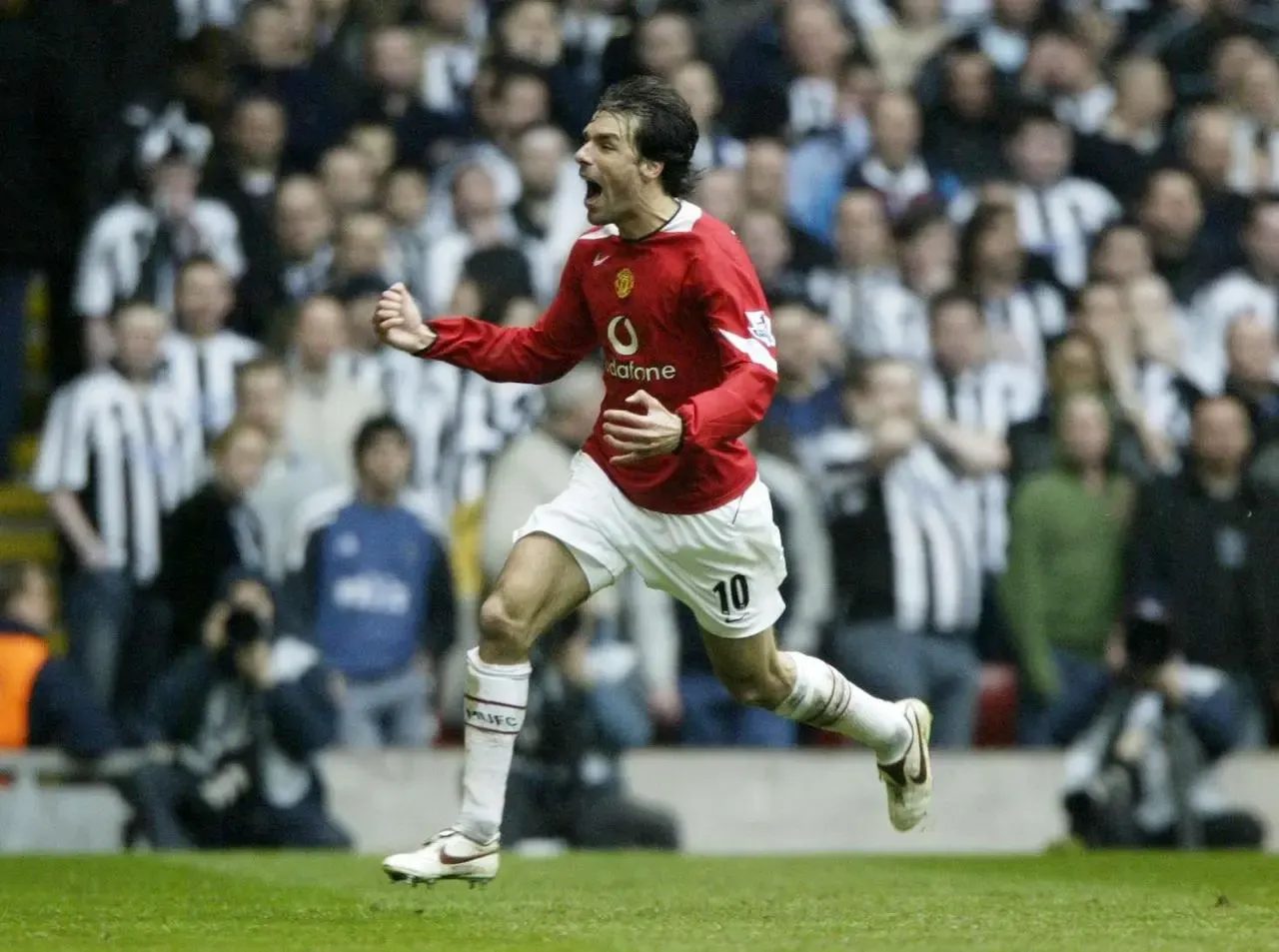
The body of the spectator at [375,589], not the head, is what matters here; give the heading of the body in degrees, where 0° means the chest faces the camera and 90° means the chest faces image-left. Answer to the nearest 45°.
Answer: approximately 0°

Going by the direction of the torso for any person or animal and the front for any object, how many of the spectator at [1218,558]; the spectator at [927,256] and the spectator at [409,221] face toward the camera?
3

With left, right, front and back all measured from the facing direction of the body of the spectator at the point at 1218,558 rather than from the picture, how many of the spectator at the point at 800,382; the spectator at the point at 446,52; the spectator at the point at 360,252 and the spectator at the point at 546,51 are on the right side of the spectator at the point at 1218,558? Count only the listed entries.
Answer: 4

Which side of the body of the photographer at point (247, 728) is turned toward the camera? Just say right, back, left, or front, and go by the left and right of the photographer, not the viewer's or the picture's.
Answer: front

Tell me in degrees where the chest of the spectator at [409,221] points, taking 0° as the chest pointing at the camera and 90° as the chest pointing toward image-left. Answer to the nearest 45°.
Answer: approximately 0°

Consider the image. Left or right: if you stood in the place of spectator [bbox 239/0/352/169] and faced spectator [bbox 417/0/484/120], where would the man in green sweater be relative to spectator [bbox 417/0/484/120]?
right

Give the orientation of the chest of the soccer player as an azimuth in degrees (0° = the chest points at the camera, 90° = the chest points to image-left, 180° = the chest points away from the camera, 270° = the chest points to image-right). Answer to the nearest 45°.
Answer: approximately 45°

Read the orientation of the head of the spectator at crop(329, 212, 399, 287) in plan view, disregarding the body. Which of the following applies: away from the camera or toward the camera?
toward the camera

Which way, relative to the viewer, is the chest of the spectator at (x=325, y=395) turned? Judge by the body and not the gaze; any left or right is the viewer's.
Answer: facing the viewer

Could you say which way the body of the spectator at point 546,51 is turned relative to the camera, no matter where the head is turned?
toward the camera

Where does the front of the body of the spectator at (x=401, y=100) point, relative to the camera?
toward the camera

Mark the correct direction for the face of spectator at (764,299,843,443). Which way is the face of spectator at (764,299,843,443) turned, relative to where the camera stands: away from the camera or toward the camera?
toward the camera

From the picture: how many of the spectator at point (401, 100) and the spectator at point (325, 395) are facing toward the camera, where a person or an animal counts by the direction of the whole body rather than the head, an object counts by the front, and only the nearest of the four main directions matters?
2
